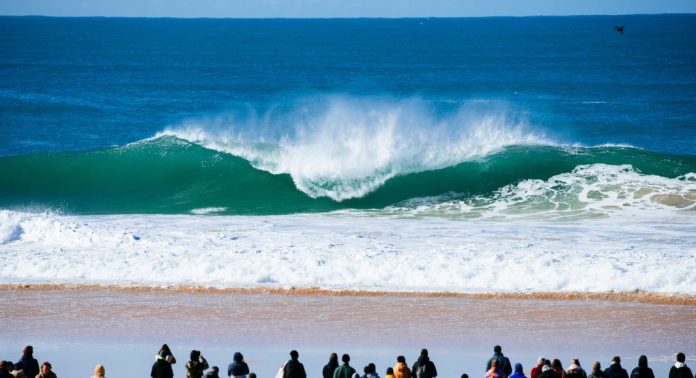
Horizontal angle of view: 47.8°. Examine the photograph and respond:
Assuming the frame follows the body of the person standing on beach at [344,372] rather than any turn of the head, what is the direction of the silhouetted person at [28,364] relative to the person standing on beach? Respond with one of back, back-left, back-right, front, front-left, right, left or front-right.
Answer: left

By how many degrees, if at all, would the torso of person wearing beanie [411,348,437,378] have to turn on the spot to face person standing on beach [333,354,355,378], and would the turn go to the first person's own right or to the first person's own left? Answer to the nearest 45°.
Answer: approximately 135° to the first person's own left

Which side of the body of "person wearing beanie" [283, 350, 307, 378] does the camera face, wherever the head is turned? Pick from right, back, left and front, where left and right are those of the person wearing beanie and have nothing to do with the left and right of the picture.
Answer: back

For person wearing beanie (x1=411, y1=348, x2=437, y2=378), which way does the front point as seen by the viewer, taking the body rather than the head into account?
away from the camera

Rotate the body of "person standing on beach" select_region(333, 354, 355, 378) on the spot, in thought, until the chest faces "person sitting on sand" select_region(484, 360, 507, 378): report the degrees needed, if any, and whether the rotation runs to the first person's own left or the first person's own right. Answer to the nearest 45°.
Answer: approximately 90° to the first person's own right

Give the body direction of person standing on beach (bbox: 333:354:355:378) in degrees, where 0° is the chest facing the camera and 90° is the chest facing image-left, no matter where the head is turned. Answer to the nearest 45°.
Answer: approximately 180°

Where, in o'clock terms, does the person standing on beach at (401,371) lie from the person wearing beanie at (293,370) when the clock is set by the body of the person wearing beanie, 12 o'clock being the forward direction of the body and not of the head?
The person standing on beach is roughly at 3 o'clock from the person wearing beanie.

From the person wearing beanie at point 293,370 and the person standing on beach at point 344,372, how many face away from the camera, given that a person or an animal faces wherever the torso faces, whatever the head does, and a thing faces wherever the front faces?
2

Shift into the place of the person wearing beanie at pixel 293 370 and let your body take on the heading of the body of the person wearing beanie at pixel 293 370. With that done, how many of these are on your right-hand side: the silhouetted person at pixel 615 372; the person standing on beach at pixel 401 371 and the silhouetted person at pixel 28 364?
2

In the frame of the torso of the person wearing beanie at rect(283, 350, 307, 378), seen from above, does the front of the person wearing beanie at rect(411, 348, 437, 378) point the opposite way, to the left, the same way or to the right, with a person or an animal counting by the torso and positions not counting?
the same way

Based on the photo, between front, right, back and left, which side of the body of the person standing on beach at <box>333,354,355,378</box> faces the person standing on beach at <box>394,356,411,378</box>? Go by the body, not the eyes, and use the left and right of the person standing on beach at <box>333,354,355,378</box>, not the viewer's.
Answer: right
